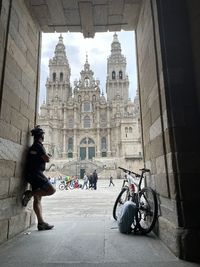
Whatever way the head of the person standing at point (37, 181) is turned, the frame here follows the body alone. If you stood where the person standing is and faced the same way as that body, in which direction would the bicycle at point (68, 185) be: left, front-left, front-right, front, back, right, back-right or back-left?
left

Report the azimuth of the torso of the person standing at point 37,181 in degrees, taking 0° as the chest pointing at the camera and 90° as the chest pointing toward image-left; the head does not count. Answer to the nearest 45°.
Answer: approximately 270°

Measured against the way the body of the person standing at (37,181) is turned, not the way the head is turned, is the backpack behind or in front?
in front

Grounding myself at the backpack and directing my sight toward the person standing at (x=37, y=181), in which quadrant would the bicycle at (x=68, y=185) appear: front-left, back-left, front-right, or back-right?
front-right

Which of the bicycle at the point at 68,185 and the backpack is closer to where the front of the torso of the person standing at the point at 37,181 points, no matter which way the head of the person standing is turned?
the backpack
